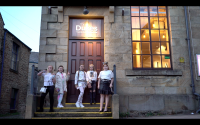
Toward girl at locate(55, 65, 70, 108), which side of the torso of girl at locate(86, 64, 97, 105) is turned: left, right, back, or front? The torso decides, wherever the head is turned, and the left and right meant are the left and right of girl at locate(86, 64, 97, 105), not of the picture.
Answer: right

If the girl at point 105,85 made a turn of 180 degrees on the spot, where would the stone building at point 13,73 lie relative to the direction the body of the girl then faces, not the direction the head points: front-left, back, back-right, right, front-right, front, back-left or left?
front-left

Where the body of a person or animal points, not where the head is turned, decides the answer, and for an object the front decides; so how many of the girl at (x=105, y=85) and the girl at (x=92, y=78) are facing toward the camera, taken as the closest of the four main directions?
2

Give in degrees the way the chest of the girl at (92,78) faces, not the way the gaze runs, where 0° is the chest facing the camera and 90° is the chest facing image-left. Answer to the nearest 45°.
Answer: approximately 0°

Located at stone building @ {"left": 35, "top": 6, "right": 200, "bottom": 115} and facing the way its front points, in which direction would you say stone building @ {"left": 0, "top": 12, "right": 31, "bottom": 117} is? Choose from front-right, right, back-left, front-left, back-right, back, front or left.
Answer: back-right
